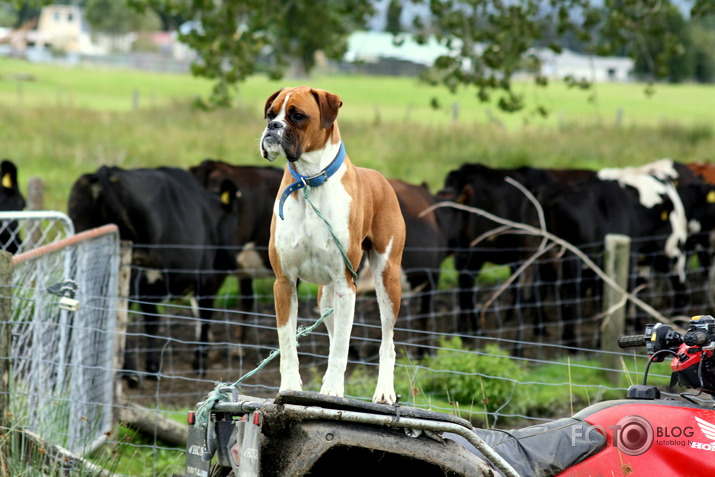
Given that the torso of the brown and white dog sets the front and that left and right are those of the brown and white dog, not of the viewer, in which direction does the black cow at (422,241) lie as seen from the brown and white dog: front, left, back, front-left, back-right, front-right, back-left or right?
back-right

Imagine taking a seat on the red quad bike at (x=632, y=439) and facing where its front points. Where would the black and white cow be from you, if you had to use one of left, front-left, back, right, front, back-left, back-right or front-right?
left

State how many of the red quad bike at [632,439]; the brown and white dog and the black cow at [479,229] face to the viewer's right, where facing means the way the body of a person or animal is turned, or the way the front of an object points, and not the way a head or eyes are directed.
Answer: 1

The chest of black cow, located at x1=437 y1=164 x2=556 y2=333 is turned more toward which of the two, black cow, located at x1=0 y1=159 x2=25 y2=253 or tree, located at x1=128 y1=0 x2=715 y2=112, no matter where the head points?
the black cow

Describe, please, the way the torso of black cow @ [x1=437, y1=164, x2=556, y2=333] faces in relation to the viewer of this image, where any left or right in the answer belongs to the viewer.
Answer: facing to the left of the viewer

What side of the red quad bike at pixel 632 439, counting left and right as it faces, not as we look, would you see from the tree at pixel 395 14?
left

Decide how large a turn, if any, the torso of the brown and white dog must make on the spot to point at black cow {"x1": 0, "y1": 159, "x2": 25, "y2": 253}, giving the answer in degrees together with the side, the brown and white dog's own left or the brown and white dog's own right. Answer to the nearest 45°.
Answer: approximately 90° to the brown and white dog's own right

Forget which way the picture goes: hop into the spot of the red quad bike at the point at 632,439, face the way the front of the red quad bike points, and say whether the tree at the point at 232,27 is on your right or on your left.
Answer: on your left

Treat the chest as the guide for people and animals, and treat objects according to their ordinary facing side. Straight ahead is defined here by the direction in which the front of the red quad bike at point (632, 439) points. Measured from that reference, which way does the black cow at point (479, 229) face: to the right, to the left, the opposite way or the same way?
the opposite way

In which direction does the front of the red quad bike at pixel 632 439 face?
to the viewer's right

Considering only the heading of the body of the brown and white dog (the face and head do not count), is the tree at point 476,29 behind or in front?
behind

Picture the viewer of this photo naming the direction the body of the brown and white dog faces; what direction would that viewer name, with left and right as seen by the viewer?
facing the viewer and to the left of the viewer
